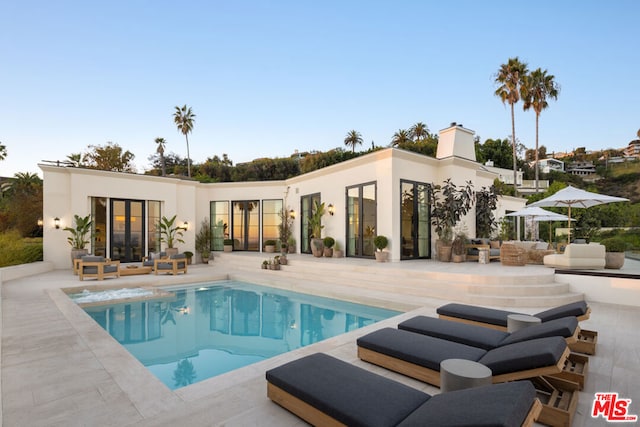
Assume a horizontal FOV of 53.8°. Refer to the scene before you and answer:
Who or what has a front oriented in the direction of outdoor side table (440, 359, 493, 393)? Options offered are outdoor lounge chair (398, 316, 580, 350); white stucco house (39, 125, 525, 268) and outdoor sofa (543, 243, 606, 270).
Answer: the white stucco house

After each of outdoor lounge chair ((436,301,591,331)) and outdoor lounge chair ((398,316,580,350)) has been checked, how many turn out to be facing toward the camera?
0

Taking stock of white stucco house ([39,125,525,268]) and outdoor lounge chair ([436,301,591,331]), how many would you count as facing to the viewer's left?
1

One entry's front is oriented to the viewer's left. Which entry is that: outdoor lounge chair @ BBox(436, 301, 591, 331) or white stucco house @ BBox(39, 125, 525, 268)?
the outdoor lounge chair

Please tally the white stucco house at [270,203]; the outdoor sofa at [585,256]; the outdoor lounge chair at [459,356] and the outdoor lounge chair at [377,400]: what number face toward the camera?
1

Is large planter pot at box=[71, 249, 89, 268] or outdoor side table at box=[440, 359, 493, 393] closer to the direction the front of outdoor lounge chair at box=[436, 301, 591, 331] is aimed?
the large planter pot

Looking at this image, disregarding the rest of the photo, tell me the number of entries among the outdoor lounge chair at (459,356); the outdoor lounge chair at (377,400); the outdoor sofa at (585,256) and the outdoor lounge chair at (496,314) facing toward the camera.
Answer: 0

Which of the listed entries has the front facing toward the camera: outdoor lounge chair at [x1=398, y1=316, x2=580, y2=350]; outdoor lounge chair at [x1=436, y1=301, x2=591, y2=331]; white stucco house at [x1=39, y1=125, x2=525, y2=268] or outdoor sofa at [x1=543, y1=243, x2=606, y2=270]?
the white stucco house

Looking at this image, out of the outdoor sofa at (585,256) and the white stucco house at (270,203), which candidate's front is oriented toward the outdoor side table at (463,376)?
the white stucco house

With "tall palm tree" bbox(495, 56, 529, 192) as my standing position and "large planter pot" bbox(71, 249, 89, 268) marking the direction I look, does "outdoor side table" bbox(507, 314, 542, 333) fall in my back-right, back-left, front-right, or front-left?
front-left

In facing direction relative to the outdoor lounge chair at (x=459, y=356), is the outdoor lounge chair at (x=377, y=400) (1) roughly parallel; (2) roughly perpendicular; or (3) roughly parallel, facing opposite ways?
roughly parallel

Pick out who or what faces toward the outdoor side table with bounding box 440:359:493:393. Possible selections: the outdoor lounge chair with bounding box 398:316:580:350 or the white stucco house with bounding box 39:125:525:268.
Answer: the white stucco house

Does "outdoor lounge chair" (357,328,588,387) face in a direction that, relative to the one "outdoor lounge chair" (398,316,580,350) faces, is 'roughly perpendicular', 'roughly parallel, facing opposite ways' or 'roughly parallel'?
roughly parallel

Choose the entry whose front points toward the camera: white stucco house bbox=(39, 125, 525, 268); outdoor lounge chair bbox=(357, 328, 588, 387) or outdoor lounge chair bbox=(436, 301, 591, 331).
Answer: the white stucco house

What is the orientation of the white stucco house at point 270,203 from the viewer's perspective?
toward the camera

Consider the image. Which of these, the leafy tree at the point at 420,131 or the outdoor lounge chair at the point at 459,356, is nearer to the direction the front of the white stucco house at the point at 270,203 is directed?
the outdoor lounge chair
